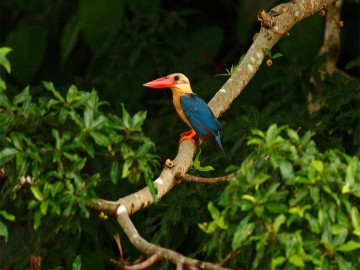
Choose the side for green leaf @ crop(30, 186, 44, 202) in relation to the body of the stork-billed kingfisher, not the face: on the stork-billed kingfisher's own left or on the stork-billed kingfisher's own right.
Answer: on the stork-billed kingfisher's own left

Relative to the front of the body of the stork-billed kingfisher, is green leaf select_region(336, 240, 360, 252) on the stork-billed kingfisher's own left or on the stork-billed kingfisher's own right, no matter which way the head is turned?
on the stork-billed kingfisher's own left

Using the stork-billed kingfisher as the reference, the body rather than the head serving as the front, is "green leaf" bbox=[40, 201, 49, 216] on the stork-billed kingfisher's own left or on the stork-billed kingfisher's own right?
on the stork-billed kingfisher's own left

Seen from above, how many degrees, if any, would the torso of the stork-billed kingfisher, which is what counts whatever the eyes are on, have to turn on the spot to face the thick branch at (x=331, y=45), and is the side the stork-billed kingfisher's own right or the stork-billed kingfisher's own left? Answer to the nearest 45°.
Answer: approximately 135° to the stork-billed kingfisher's own right

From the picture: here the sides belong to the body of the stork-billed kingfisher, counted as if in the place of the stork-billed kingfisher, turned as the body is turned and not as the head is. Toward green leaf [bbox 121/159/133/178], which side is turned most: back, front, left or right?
front

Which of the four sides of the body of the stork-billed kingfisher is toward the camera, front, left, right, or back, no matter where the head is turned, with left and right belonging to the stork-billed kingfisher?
left
